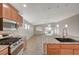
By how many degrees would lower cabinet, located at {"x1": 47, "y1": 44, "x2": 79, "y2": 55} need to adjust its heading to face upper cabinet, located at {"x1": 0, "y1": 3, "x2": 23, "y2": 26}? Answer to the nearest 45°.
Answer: approximately 90° to its right

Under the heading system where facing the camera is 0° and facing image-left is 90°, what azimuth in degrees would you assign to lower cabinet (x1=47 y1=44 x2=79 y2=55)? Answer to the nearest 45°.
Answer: approximately 0°

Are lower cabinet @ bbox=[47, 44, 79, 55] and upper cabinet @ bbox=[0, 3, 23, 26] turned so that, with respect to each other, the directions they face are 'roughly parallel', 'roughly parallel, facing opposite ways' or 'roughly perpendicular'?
roughly perpendicular

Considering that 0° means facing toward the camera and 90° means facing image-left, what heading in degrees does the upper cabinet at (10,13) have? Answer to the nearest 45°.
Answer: approximately 315°

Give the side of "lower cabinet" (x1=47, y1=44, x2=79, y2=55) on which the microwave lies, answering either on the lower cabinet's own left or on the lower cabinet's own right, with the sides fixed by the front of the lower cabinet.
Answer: on the lower cabinet's own right
